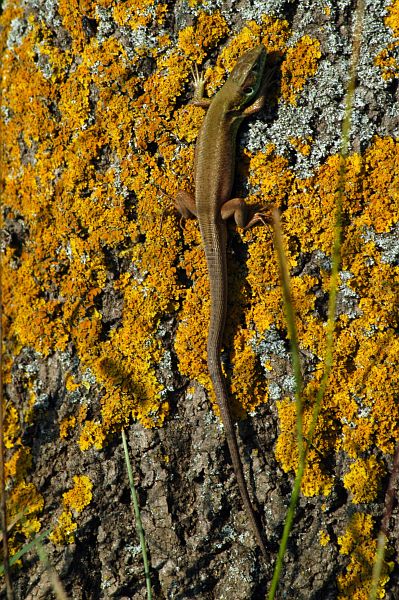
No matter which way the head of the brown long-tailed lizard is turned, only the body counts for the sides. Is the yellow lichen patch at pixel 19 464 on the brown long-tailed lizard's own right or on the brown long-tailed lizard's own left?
on the brown long-tailed lizard's own left

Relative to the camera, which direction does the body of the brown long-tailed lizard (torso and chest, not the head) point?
away from the camera
